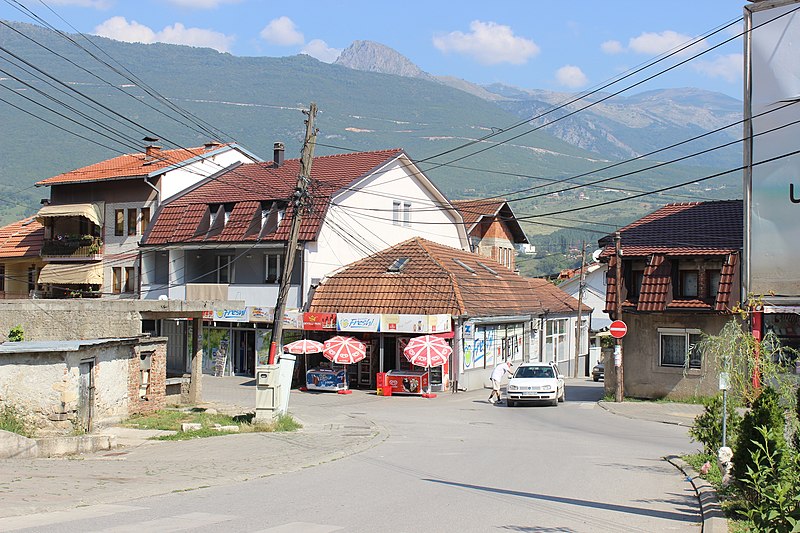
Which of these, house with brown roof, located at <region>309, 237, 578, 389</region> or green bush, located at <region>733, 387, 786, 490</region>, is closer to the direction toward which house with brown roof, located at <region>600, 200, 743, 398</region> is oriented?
the green bush

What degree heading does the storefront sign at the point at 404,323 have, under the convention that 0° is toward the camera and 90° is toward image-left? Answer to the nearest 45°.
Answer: approximately 0°

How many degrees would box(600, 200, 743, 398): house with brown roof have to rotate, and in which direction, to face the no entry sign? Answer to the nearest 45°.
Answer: approximately 45° to its right

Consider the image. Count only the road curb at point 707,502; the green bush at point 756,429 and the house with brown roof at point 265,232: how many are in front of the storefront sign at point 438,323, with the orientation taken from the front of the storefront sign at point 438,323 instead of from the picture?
2

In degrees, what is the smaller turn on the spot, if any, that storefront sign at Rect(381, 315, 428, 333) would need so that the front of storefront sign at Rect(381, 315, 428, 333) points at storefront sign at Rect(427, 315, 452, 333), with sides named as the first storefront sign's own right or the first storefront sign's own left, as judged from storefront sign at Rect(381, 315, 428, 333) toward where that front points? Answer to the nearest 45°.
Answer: approximately 90° to the first storefront sign's own left

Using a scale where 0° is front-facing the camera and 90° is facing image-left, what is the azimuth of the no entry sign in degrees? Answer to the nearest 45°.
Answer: approximately 0°

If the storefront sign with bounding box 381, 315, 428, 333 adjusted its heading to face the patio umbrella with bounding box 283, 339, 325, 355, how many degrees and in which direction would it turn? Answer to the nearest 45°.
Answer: approximately 90° to its right

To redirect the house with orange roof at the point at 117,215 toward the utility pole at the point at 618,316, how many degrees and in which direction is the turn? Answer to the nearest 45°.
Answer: approximately 90° to its left
